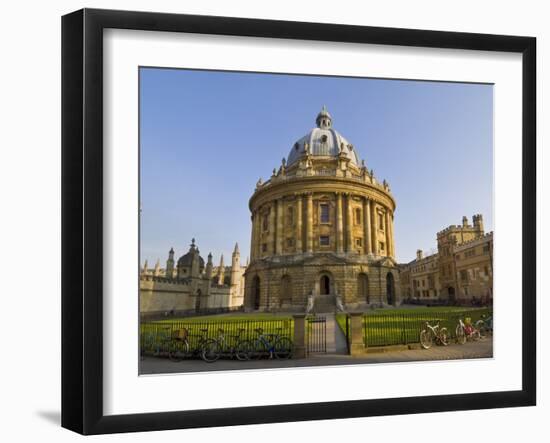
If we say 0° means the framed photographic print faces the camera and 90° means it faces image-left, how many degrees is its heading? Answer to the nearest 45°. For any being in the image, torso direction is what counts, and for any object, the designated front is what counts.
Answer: approximately 315°
